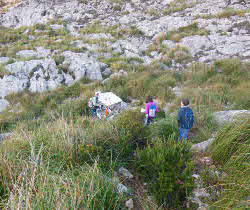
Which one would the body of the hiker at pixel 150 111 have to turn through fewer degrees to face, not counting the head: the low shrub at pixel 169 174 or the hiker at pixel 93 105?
the hiker

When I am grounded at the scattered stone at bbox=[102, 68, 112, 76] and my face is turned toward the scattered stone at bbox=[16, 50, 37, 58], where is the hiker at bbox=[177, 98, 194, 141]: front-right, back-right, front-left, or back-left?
back-left

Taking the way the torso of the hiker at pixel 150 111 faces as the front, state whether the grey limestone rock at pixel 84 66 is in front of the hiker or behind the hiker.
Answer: in front

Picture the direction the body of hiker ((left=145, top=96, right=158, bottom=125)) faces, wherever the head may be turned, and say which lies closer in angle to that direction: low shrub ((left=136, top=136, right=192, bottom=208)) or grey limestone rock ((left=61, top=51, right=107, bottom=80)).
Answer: the grey limestone rock

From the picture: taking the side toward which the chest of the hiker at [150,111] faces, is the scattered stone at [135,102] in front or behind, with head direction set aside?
in front

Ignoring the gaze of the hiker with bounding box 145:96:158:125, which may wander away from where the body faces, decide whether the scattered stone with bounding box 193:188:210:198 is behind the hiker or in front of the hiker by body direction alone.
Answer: behind

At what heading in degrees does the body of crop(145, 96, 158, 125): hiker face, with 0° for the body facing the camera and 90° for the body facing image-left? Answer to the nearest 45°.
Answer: approximately 135°

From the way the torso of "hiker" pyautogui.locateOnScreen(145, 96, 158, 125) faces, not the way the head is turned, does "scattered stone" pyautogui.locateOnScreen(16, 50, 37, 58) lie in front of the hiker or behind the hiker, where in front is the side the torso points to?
in front

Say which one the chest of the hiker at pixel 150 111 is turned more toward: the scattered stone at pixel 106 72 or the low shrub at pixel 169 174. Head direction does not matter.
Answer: the scattered stone
